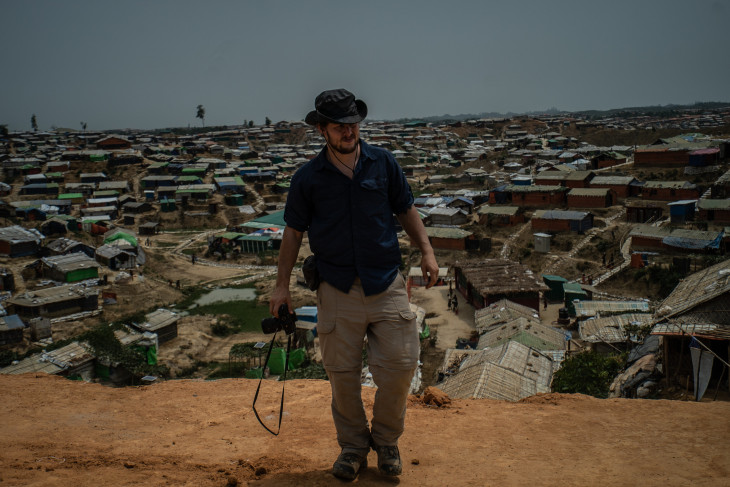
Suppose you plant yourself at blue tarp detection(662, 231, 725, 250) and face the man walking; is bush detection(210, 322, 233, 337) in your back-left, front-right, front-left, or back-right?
front-right

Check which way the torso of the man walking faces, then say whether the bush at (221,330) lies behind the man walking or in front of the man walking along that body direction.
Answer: behind

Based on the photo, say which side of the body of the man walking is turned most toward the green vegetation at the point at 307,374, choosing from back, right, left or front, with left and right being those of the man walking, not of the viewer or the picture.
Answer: back

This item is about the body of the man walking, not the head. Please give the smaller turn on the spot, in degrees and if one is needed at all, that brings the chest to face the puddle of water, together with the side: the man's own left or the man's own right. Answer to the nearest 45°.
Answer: approximately 180°

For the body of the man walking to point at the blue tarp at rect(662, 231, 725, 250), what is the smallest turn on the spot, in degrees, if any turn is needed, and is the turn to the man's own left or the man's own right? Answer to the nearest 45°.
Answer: approximately 135° to the man's own left

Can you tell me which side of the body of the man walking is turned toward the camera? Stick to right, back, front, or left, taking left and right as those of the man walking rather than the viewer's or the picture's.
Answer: front
